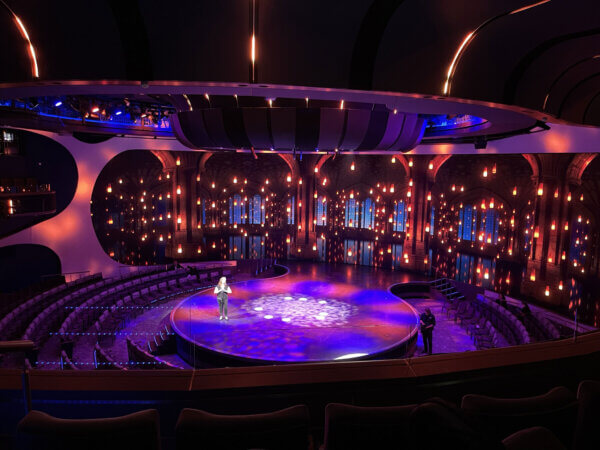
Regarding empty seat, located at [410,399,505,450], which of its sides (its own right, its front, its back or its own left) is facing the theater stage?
front

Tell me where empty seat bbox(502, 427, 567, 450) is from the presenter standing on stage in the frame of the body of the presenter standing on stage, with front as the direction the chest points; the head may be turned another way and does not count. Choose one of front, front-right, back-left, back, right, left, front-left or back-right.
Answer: front

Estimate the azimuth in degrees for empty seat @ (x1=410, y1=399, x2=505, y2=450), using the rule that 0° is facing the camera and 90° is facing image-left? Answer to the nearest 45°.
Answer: approximately 180°

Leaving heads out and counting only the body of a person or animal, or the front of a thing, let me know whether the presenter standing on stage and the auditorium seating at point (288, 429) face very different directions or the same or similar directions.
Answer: very different directions

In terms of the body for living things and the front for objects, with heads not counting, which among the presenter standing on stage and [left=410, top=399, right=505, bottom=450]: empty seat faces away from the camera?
the empty seat

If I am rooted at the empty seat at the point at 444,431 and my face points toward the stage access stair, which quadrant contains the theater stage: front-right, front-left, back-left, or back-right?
front-left

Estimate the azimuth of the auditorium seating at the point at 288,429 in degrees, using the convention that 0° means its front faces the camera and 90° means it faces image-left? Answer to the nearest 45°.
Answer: approximately 180°

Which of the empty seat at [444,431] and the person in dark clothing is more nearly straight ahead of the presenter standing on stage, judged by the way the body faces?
the empty seat

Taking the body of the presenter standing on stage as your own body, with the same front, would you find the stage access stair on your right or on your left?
on your left

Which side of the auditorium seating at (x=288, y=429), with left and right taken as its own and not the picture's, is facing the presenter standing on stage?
front

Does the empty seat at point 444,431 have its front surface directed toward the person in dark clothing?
yes

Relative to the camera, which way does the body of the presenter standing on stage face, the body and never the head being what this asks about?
toward the camera

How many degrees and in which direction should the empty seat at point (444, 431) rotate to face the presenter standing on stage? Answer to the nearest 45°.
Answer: approximately 45° to its left
